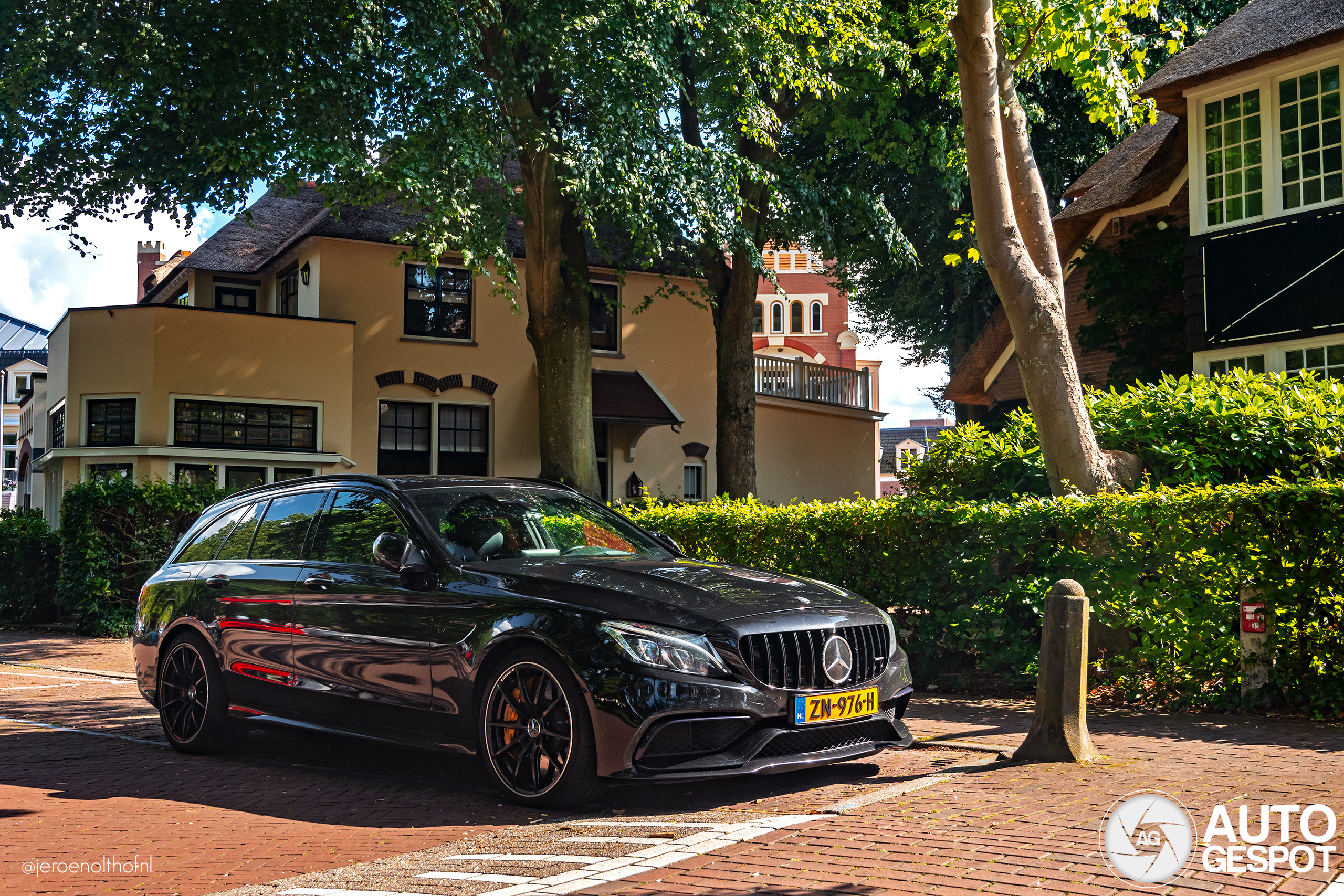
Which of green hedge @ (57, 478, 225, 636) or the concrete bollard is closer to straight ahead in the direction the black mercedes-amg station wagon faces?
the concrete bollard

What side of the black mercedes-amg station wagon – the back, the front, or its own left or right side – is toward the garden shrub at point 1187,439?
left

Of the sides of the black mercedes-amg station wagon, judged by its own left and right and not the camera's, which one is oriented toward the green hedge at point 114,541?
back

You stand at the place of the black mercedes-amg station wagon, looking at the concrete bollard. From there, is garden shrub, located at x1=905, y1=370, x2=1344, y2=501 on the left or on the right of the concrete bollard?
left

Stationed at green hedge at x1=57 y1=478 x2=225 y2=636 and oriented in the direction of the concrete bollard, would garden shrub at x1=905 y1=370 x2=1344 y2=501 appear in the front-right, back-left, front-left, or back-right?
front-left

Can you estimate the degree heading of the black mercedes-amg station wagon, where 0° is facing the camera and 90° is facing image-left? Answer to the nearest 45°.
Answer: approximately 315°

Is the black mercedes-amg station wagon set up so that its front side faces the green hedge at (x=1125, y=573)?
no

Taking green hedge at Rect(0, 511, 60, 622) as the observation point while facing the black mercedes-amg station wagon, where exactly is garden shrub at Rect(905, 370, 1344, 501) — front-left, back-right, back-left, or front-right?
front-left

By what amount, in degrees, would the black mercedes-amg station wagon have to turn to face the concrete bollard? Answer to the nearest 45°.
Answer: approximately 45° to its left

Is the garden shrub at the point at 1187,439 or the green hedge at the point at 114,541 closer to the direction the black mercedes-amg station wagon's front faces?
the garden shrub

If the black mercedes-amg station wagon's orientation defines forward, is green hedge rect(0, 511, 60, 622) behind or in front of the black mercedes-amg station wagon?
behind
